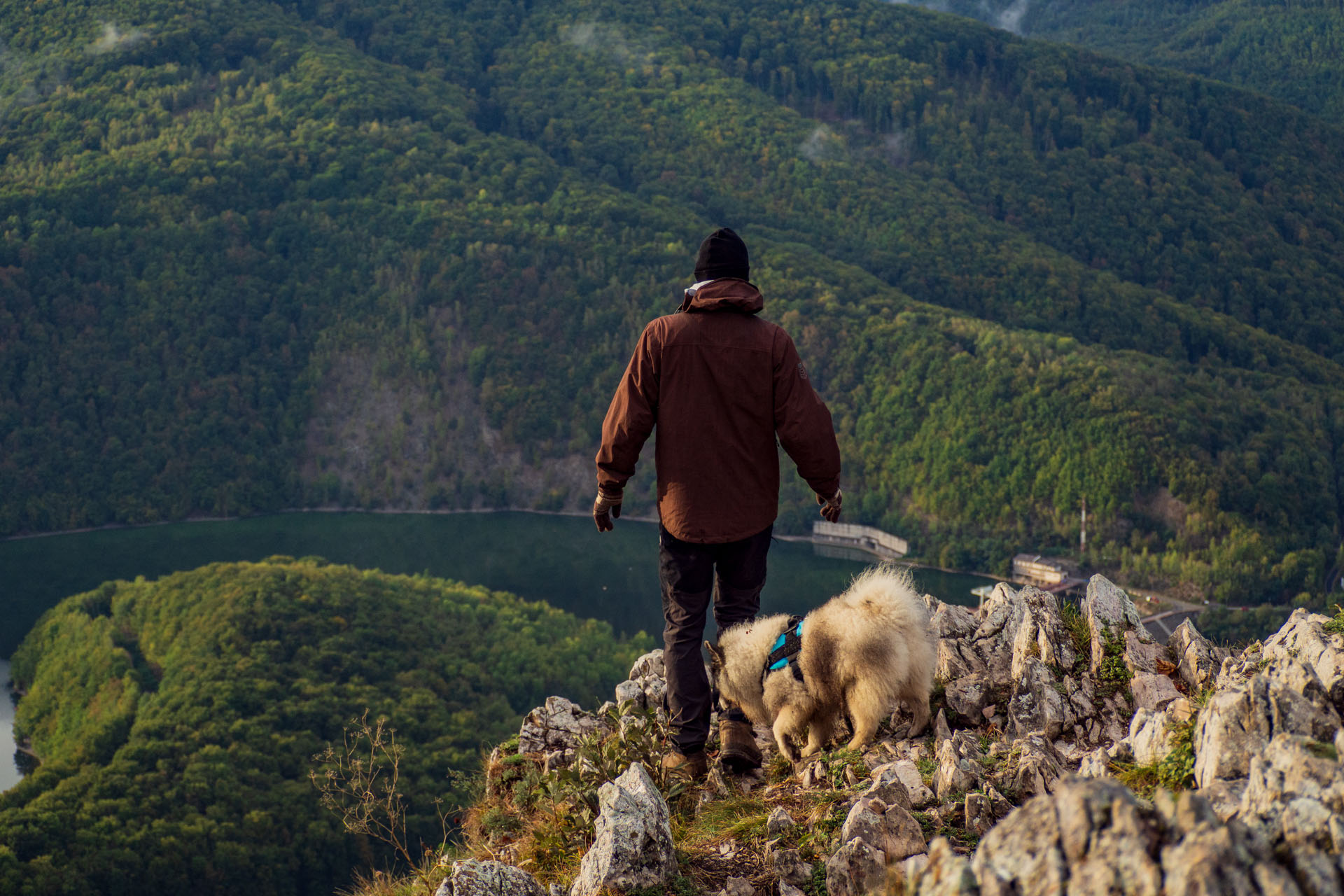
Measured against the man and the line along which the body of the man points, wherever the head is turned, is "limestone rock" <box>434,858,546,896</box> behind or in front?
behind

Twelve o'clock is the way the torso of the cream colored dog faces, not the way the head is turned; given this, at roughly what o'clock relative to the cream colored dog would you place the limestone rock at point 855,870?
The limestone rock is roughly at 9 o'clock from the cream colored dog.

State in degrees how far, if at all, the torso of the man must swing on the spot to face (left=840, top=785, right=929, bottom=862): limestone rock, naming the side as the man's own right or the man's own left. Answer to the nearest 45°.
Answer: approximately 135° to the man's own right

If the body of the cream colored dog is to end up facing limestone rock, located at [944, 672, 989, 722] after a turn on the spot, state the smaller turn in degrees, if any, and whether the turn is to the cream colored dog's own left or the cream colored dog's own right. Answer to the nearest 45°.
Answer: approximately 135° to the cream colored dog's own right

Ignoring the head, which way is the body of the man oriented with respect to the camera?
away from the camera

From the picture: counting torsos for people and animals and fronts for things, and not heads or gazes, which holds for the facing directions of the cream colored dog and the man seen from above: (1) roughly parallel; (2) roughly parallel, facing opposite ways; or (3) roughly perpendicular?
roughly perpendicular

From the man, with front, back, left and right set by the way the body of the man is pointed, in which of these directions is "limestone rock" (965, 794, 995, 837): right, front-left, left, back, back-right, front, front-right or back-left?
back-right

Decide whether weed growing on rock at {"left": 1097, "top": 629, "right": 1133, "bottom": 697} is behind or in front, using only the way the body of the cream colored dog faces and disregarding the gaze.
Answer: behind

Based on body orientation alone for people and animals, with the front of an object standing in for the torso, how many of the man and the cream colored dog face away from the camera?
1

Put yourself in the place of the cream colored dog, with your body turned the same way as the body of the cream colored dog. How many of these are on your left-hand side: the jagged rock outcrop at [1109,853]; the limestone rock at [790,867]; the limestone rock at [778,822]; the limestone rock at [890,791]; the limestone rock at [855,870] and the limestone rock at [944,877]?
6

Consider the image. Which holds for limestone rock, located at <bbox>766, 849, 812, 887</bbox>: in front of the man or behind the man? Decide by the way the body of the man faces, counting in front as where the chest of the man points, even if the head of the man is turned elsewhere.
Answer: behind

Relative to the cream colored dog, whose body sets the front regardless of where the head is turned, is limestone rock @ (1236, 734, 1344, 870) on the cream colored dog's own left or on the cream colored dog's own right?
on the cream colored dog's own left

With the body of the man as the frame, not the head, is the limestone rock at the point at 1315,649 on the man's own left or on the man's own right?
on the man's own right

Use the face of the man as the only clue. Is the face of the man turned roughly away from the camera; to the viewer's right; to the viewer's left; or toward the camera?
away from the camera

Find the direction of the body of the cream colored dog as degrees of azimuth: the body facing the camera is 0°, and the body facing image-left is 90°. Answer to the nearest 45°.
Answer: approximately 90°
